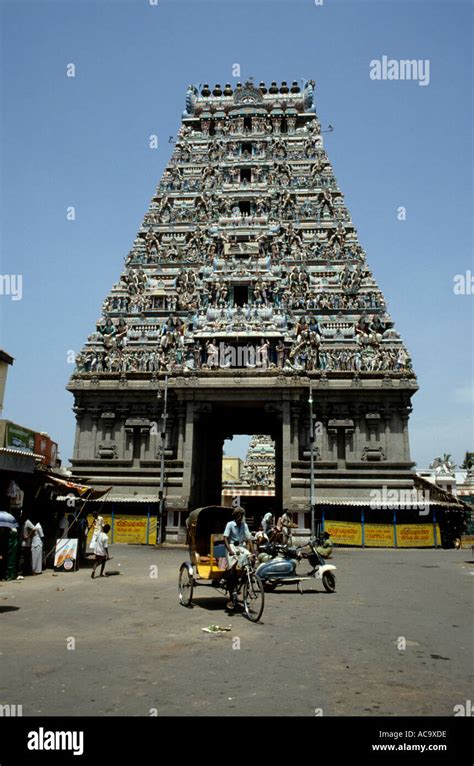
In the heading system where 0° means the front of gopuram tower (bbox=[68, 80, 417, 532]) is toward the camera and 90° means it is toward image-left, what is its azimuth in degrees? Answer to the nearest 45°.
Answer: approximately 0°

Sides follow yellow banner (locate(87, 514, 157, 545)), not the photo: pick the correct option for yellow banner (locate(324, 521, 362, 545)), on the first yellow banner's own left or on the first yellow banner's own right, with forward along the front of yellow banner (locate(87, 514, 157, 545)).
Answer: on the first yellow banner's own left

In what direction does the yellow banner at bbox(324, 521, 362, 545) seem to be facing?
toward the camera

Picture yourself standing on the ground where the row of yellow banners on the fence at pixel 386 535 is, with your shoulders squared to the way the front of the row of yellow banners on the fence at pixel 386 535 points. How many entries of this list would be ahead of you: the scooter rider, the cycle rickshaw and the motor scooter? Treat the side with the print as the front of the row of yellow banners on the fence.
3

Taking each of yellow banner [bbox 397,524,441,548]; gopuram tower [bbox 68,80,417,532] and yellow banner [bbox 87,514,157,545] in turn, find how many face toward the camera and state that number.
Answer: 3

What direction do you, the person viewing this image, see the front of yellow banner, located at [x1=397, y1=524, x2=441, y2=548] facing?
facing the viewer

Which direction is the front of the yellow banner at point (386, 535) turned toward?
toward the camera

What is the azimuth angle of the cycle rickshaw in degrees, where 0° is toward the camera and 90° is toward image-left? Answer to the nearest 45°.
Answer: approximately 315°
